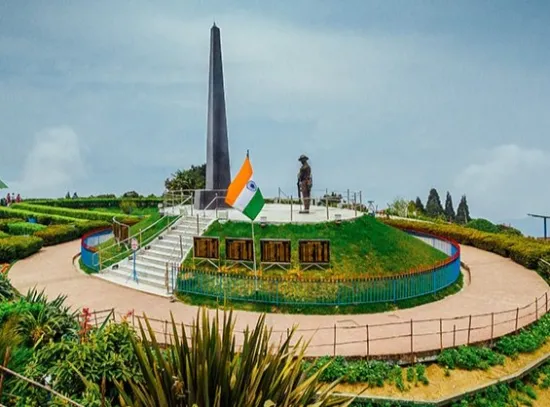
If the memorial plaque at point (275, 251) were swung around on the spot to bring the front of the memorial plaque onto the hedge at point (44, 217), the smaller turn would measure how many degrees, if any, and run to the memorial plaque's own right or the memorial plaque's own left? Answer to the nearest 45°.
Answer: approximately 135° to the memorial plaque's own right

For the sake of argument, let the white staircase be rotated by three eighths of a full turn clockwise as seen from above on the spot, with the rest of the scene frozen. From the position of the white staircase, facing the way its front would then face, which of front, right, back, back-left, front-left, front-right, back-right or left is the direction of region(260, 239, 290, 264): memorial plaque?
back-right

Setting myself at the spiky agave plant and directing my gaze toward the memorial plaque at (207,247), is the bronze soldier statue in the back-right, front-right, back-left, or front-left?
front-right

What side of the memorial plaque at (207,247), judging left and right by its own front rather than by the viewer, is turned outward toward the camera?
front

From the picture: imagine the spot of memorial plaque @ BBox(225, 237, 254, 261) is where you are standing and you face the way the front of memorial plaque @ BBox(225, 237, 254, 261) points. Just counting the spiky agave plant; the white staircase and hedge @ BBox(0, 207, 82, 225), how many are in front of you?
1

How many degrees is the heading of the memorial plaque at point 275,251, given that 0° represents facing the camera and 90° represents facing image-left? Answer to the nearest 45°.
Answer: approximately 0°

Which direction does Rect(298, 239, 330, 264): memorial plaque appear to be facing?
toward the camera

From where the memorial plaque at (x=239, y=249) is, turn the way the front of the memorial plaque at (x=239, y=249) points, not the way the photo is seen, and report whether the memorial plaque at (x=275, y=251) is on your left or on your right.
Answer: on your left

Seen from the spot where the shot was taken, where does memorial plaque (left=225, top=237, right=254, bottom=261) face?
facing the viewer

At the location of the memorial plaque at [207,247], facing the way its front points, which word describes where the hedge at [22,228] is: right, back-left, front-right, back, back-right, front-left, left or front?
back-right

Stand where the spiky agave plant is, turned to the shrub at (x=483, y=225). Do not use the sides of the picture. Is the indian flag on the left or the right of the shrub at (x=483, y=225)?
left

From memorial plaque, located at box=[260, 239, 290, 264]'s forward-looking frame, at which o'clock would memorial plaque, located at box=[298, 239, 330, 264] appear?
memorial plaque, located at box=[298, 239, 330, 264] is roughly at 9 o'clock from memorial plaque, located at box=[260, 239, 290, 264].
